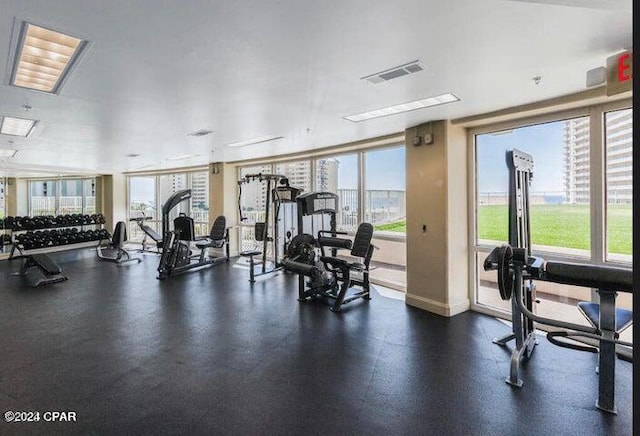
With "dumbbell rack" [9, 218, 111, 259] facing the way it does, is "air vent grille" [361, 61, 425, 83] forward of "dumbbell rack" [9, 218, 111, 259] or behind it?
forward

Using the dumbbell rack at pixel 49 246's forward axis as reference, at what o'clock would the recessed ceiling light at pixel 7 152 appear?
The recessed ceiling light is roughly at 2 o'clock from the dumbbell rack.

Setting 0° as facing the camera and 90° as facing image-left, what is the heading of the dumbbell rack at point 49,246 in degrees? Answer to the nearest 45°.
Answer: approximately 315°

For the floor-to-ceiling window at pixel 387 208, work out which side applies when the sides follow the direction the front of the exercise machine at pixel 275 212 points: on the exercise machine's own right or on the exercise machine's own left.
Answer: on the exercise machine's own left

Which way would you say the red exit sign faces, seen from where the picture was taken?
facing the viewer and to the left of the viewer

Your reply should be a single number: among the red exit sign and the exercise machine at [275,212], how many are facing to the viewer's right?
0

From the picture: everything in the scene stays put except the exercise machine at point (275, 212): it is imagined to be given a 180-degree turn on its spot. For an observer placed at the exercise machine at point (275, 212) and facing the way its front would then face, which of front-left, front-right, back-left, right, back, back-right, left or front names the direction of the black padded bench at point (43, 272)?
back-left

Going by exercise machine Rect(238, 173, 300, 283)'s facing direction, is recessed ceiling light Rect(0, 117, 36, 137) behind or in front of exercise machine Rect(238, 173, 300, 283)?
in front

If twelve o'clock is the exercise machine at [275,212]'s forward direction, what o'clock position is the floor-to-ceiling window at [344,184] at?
The floor-to-ceiling window is roughly at 8 o'clock from the exercise machine.
